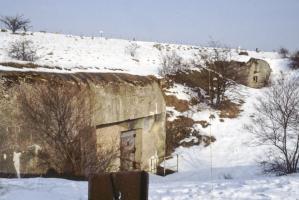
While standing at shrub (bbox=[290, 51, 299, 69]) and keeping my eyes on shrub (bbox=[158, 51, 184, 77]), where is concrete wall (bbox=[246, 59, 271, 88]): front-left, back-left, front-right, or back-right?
front-left

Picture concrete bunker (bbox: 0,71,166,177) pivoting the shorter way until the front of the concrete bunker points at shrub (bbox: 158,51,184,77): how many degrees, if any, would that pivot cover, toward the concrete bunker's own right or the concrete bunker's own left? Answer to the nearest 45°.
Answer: approximately 135° to the concrete bunker's own left

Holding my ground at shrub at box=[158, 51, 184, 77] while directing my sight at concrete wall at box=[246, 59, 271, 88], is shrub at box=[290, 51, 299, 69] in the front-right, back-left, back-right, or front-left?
front-left

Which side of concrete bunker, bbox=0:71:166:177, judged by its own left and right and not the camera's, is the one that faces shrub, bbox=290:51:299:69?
left

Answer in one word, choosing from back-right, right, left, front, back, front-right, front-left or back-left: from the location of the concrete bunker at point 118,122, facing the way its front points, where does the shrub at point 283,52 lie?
left

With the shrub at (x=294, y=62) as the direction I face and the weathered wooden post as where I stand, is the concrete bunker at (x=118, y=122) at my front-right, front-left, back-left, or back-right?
front-left

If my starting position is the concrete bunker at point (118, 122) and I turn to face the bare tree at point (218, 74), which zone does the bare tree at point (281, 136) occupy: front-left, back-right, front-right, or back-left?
front-right

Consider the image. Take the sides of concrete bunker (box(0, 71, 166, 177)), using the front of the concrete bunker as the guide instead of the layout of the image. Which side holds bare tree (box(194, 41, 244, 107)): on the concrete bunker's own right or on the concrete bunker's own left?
on the concrete bunker's own left

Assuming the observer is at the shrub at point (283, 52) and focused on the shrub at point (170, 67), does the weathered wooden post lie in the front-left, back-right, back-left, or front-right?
front-left
